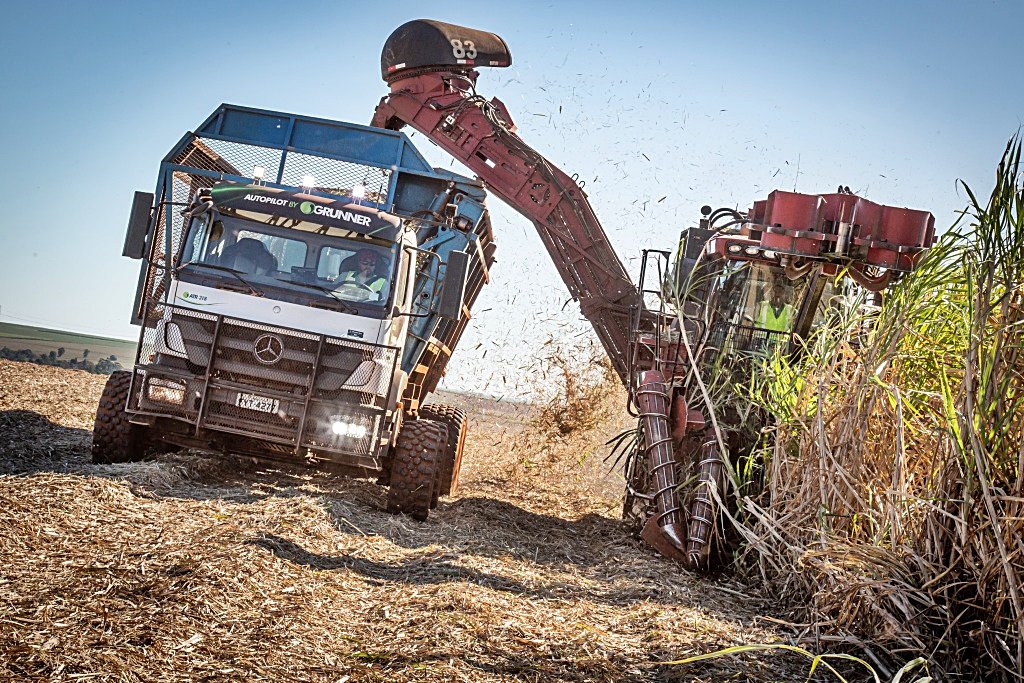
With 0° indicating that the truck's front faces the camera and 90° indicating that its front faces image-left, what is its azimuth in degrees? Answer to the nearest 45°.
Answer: approximately 0°

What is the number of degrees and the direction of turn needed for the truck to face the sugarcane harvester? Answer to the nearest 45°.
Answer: approximately 90° to its left
